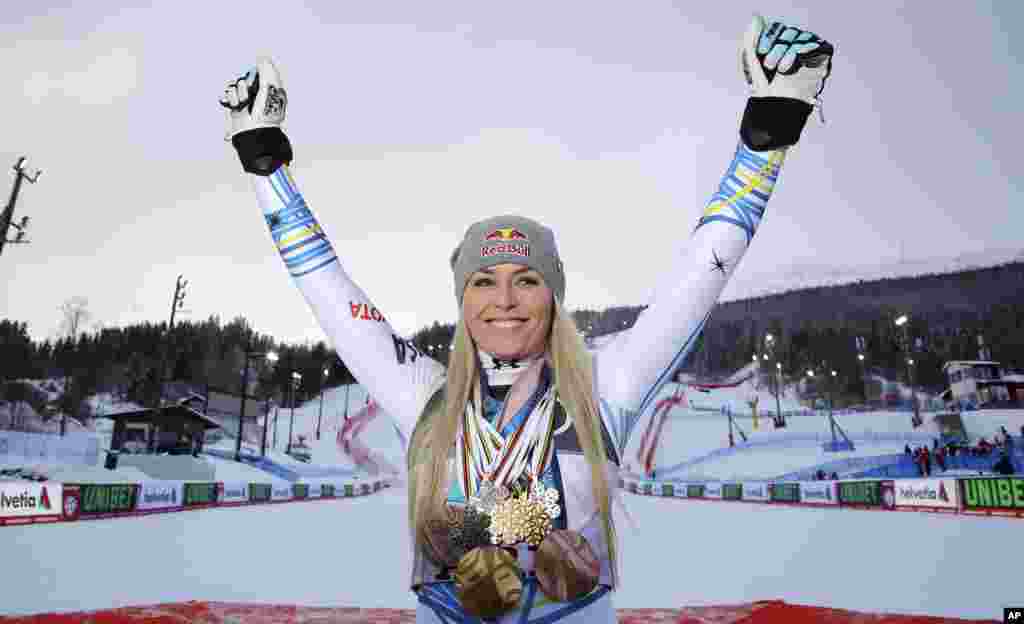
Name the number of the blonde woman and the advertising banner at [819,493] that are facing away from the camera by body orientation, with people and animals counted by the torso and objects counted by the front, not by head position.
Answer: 0

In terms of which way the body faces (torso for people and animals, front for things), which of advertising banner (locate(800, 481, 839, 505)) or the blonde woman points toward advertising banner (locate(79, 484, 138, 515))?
advertising banner (locate(800, 481, 839, 505))

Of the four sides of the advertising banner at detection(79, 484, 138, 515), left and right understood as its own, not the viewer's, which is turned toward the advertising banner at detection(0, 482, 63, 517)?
right

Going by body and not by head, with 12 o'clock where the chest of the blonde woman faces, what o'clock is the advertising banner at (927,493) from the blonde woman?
The advertising banner is roughly at 7 o'clock from the blonde woman.

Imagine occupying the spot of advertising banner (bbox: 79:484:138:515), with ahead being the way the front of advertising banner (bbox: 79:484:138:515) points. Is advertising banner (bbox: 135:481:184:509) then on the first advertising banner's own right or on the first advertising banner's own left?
on the first advertising banner's own left

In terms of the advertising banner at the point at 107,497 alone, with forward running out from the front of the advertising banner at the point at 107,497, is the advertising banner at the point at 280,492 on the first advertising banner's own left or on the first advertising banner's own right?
on the first advertising banner's own left

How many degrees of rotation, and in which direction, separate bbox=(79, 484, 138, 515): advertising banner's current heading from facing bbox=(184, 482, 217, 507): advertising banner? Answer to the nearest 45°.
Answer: approximately 90° to its left

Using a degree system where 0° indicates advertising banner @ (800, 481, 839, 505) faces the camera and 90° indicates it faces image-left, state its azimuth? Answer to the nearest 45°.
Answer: approximately 45°

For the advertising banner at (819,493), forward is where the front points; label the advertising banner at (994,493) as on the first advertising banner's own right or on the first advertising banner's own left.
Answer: on the first advertising banner's own left

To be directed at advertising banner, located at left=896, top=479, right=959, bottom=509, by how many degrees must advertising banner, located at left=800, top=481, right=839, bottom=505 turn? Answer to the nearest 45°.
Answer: approximately 90° to its left

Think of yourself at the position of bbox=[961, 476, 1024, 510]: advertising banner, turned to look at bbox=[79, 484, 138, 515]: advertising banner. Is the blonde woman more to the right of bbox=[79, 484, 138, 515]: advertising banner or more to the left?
left

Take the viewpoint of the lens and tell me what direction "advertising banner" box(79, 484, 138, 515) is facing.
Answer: facing the viewer and to the right of the viewer
